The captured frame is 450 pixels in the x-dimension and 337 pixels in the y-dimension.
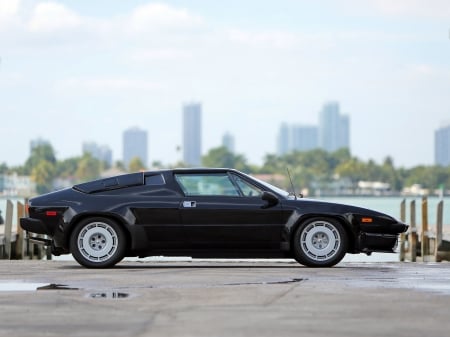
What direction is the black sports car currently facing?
to the viewer's right

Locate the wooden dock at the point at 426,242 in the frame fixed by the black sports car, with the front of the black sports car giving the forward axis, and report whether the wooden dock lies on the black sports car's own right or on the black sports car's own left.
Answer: on the black sports car's own left

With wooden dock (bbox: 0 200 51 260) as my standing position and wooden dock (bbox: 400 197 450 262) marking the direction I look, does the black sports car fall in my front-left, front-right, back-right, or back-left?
front-right

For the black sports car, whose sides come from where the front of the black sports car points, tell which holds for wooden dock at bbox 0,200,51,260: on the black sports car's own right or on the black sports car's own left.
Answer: on the black sports car's own left

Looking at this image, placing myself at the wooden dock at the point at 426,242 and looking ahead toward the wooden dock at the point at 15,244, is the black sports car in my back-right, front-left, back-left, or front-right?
front-left

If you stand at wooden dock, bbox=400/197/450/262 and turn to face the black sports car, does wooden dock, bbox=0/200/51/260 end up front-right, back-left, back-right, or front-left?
front-right
